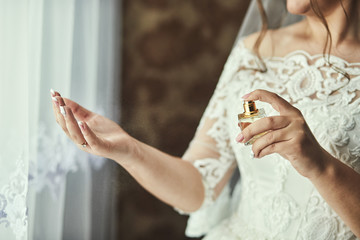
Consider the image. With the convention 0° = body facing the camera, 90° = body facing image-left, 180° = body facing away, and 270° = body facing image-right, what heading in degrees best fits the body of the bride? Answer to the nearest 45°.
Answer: approximately 45°
